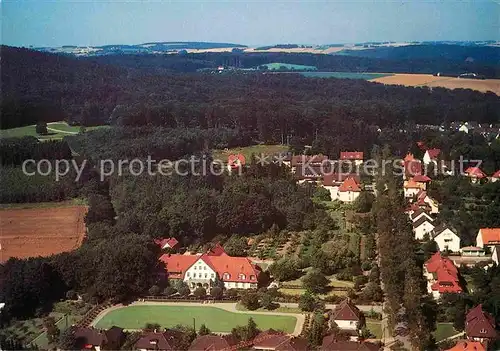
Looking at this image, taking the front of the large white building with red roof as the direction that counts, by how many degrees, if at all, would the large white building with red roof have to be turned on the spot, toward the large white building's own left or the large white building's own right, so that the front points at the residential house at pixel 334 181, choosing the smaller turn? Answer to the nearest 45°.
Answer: approximately 135° to the large white building's own left

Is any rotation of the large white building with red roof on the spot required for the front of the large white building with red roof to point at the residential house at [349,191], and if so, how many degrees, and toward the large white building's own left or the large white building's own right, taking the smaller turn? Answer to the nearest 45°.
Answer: approximately 135° to the large white building's own left

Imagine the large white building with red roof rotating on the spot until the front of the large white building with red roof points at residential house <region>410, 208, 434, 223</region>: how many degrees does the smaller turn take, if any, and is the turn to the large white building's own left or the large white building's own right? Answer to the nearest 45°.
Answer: approximately 135° to the large white building's own left

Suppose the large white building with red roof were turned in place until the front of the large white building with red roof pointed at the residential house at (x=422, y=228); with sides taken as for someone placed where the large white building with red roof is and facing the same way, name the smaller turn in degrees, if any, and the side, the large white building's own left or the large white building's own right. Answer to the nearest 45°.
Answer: approximately 135° to the large white building's own left

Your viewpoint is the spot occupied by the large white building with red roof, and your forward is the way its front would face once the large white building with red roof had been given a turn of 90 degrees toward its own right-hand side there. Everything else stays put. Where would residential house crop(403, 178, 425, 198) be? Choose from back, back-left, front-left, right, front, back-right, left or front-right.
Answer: back-right

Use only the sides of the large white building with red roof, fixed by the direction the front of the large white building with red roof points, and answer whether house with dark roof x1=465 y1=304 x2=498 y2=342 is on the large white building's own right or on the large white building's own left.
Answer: on the large white building's own left

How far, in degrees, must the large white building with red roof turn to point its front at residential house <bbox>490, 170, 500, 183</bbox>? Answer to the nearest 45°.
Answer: approximately 135° to its left

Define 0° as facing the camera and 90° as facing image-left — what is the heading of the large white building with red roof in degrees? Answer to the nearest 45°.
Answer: approximately 0°

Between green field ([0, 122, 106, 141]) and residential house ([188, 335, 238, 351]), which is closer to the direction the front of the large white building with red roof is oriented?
the residential house

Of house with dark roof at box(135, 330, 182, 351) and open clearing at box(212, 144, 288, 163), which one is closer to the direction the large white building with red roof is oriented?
the house with dark roof

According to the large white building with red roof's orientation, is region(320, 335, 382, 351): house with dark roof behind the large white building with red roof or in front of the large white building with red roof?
in front

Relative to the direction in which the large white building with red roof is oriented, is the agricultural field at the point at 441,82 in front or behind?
behind

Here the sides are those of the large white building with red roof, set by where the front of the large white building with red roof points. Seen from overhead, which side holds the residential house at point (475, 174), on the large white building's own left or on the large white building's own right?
on the large white building's own left
